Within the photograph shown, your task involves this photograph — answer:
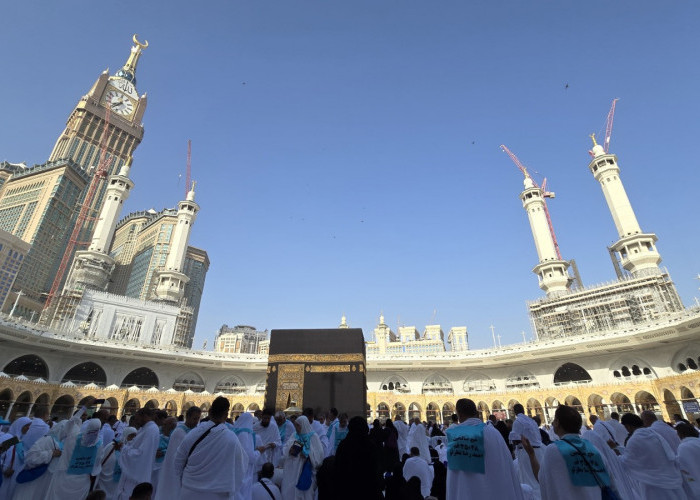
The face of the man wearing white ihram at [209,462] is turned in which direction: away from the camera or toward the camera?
away from the camera

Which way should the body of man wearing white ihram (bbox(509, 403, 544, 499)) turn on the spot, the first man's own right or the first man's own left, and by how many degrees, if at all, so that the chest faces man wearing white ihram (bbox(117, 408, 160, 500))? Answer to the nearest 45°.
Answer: approximately 90° to the first man's own left

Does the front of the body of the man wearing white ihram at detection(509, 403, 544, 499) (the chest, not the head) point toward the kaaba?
yes

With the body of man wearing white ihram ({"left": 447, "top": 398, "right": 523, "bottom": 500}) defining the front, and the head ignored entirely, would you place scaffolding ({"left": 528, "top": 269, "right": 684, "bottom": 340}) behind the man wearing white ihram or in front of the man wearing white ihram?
in front

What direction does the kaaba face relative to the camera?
toward the camera

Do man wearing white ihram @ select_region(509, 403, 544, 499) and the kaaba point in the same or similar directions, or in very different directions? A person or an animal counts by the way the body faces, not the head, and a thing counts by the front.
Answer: very different directions

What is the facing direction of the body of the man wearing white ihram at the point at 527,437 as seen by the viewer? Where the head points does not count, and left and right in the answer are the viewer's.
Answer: facing away from the viewer and to the left of the viewer

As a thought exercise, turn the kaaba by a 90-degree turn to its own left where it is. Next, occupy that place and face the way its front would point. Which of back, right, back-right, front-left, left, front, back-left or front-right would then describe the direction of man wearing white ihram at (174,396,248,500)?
right

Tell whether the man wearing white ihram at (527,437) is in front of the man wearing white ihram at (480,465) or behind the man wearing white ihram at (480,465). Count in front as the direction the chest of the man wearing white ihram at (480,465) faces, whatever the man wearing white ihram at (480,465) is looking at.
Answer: in front

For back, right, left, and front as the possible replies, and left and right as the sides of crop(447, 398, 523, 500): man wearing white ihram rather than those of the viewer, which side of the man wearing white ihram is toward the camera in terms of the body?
back

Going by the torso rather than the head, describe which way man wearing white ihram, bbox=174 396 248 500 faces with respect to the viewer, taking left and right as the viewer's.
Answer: facing away from the viewer

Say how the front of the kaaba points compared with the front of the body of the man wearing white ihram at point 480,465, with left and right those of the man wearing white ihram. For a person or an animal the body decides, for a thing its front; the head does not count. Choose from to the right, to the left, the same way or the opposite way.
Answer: the opposite way

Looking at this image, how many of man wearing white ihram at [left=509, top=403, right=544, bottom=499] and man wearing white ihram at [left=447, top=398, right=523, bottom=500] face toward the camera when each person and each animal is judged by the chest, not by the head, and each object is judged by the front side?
0

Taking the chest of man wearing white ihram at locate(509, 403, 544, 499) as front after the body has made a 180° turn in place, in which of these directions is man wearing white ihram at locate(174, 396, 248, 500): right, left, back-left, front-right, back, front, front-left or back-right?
right

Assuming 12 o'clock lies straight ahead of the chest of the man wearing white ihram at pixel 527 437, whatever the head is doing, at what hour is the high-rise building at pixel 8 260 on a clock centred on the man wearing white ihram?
The high-rise building is roughly at 11 o'clock from the man wearing white ihram.

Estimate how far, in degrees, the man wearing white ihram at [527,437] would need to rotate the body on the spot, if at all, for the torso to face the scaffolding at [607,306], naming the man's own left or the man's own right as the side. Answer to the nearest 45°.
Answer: approximately 45° to the man's own right
